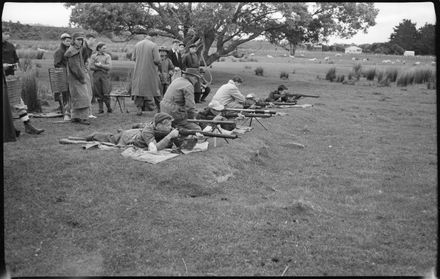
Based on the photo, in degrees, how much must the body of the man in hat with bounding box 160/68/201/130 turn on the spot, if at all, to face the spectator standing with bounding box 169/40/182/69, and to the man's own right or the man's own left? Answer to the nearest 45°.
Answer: approximately 90° to the man's own left

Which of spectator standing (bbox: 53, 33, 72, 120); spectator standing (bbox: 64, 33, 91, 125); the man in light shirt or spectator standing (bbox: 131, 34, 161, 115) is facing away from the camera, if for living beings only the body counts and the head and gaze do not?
spectator standing (bbox: 131, 34, 161, 115)

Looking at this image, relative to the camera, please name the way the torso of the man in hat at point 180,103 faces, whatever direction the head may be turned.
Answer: to the viewer's right

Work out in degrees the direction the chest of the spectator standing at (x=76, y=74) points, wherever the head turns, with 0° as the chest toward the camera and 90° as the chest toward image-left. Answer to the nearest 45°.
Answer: approximately 315°

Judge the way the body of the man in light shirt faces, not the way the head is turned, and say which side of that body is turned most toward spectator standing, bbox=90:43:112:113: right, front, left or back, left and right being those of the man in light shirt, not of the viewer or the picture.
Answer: back

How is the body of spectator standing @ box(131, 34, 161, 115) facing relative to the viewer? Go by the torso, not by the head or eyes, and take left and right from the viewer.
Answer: facing away from the viewer

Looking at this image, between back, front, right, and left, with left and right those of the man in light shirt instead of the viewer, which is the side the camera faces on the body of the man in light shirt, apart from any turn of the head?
right

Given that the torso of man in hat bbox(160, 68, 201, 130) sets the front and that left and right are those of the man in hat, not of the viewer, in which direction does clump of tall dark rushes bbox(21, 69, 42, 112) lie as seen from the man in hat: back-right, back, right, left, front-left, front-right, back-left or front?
back-left
